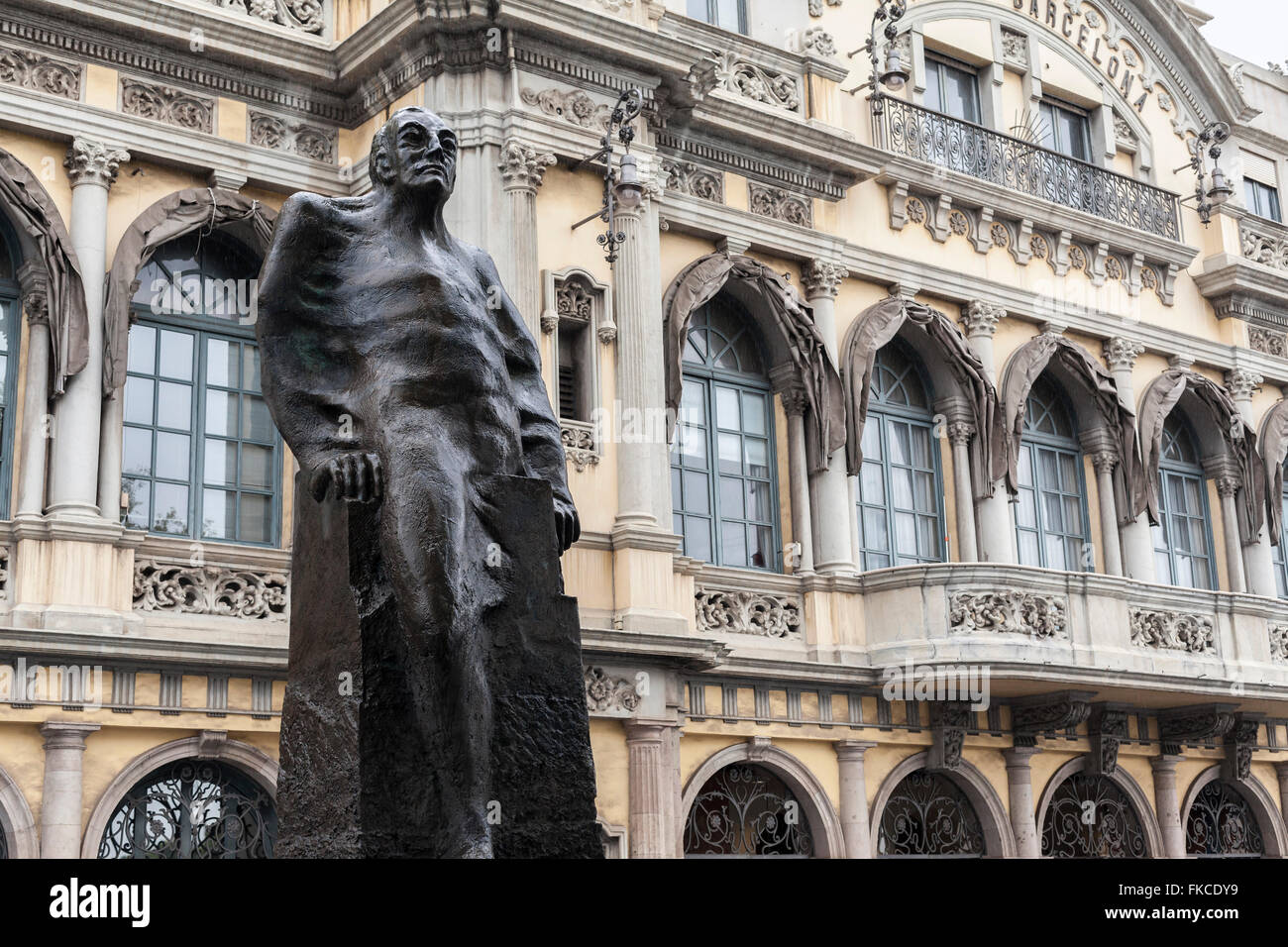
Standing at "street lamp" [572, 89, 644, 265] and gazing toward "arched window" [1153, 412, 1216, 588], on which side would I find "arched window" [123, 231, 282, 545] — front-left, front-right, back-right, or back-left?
back-left

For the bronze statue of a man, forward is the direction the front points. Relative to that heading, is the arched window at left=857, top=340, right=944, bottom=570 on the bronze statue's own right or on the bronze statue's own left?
on the bronze statue's own left

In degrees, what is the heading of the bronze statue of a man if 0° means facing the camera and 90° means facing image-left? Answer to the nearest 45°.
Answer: approximately 315°

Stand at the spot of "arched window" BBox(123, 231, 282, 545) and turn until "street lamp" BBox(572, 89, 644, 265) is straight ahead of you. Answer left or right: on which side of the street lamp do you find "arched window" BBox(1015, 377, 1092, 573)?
left

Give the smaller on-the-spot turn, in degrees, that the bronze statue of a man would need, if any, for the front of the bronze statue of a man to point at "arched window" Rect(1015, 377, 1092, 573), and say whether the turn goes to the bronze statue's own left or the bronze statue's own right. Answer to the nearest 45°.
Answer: approximately 90° to the bronze statue's own left

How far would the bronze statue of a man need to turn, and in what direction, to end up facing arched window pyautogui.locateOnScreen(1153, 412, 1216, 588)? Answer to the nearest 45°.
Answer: approximately 90° to its left

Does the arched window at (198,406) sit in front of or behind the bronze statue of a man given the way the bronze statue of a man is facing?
behind

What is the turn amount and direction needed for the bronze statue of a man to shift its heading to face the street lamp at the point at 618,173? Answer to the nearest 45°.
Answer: approximately 135° to its left

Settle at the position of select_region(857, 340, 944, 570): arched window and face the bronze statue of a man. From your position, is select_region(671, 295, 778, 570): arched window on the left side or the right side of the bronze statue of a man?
right

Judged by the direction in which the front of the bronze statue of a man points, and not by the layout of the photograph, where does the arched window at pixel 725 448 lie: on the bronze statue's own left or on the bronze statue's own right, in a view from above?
on the bronze statue's own left
